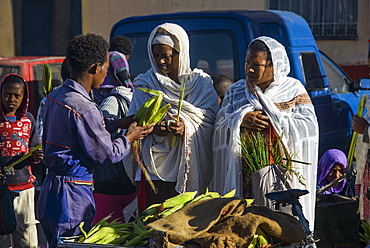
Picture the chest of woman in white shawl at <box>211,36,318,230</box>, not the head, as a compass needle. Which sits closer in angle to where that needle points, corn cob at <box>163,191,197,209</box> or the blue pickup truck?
the corn cob

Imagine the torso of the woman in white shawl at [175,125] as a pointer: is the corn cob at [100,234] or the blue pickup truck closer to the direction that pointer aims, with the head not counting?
the corn cob

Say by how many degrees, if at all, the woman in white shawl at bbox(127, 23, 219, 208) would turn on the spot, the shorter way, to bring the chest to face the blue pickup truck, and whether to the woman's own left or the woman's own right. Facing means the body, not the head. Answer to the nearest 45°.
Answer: approximately 135° to the woman's own right

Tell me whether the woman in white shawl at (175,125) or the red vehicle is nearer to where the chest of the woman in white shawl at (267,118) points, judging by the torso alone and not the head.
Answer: the woman in white shawl

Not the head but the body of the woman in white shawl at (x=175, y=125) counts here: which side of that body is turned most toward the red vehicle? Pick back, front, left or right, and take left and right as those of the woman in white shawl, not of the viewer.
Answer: right
